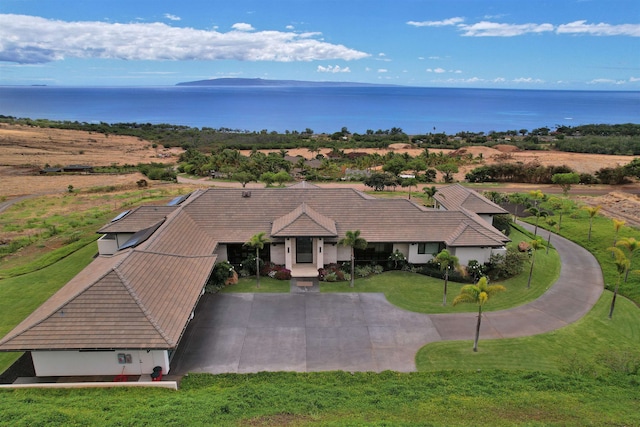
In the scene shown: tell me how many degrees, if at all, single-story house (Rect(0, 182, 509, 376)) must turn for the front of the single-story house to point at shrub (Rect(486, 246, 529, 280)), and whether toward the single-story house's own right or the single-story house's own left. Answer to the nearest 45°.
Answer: approximately 90° to the single-story house's own left

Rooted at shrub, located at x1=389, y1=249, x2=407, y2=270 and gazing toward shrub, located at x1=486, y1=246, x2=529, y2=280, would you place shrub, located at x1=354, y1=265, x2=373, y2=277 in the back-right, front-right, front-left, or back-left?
back-right

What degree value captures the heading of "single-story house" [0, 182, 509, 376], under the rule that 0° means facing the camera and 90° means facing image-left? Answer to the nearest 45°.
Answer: approximately 0°
